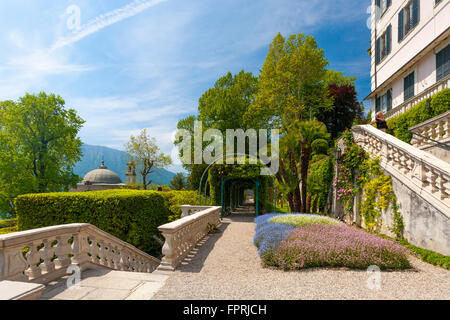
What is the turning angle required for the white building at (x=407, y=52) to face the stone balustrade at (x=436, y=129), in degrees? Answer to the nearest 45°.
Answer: approximately 45° to its left

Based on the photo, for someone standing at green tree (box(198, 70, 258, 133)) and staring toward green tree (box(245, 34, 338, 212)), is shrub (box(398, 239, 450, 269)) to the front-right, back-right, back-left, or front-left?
front-right

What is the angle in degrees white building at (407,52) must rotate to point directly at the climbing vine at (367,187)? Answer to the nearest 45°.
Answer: approximately 45° to its left

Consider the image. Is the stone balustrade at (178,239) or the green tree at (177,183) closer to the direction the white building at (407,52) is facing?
the stone balustrade

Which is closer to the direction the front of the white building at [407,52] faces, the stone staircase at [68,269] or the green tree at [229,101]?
the stone staircase

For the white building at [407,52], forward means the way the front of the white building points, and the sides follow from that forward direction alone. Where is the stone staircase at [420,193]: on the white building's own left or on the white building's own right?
on the white building's own left

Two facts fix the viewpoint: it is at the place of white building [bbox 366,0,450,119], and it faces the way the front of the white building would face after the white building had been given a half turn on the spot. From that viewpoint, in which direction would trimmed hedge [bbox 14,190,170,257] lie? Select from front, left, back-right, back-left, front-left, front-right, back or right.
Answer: back

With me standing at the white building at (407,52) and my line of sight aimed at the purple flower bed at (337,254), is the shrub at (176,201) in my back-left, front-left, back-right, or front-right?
front-right

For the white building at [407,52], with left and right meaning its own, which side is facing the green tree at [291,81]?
right

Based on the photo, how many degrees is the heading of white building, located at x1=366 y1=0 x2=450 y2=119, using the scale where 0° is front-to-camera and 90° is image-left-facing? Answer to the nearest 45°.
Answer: approximately 45°

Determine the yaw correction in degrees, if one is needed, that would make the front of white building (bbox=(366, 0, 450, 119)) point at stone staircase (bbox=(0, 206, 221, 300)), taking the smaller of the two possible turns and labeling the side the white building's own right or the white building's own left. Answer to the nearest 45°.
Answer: approximately 45° to the white building's own left

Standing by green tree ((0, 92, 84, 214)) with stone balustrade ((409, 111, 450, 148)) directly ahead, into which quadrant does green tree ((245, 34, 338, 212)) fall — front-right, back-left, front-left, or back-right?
front-left
